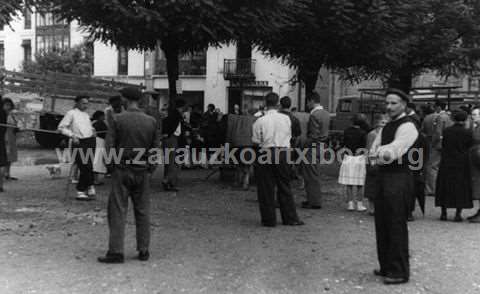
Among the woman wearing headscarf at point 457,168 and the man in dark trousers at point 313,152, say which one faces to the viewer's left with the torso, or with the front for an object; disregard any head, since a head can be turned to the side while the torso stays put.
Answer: the man in dark trousers

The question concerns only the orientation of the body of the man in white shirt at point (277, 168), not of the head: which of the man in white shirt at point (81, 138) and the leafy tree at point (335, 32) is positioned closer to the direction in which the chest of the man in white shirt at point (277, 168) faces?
the leafy tree

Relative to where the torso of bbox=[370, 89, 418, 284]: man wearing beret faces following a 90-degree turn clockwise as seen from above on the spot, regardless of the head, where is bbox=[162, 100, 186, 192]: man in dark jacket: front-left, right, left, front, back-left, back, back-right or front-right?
front

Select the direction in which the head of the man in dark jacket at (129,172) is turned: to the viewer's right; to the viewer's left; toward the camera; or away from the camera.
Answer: away from the camera

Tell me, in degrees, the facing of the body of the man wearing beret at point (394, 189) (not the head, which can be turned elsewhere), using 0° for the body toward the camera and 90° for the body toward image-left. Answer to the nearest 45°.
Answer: approximately 45°

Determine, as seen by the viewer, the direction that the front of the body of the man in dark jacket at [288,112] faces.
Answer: away from the camera

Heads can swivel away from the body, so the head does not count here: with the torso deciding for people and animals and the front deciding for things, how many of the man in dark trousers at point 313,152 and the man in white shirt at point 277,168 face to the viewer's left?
1

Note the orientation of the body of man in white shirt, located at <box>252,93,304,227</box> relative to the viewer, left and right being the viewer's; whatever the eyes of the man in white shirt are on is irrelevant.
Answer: facing away from the viewer

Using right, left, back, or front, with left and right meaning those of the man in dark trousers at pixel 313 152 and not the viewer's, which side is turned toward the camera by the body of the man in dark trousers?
left

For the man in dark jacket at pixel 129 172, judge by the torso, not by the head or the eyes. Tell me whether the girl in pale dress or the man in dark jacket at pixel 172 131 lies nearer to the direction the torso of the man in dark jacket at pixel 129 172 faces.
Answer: the man in dark jacket

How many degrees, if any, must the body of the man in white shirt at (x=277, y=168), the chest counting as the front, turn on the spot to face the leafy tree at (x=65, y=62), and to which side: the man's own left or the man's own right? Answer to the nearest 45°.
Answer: approximately 45° to the man's own left
